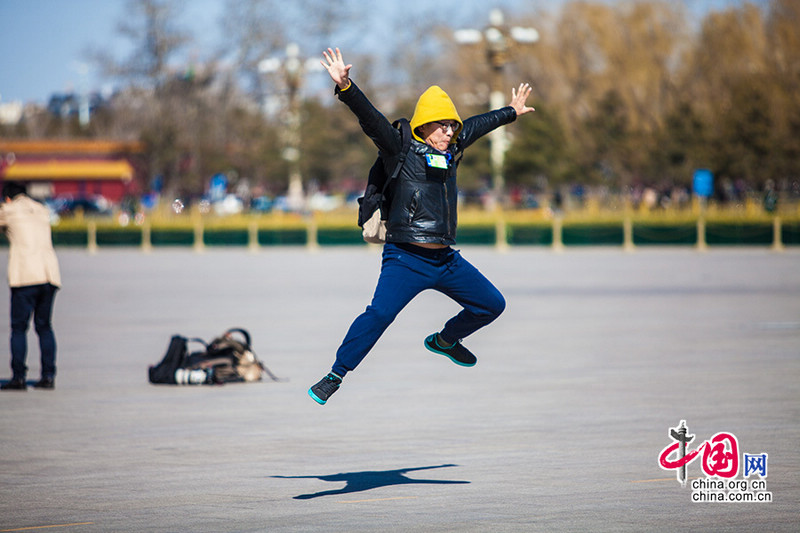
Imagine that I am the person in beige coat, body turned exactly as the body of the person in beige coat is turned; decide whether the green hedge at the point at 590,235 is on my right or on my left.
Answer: on my right

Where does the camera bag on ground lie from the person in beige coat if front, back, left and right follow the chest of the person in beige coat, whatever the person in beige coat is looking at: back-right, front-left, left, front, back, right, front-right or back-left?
back-right

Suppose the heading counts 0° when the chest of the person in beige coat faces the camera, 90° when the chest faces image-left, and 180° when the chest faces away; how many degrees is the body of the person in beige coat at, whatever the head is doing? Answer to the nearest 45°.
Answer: approximately 135°

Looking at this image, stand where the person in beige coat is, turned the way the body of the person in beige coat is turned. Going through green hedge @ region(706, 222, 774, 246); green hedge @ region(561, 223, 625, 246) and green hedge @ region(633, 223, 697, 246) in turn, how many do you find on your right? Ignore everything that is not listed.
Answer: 3

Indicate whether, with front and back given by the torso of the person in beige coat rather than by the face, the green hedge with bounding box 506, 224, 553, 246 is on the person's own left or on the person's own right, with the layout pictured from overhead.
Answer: on the person's own right

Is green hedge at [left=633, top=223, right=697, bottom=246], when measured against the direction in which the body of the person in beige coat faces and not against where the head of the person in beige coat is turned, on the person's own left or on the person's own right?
on the person's own right

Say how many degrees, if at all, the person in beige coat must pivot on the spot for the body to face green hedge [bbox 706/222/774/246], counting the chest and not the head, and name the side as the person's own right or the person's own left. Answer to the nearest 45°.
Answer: approximately 90° to the person's own right
